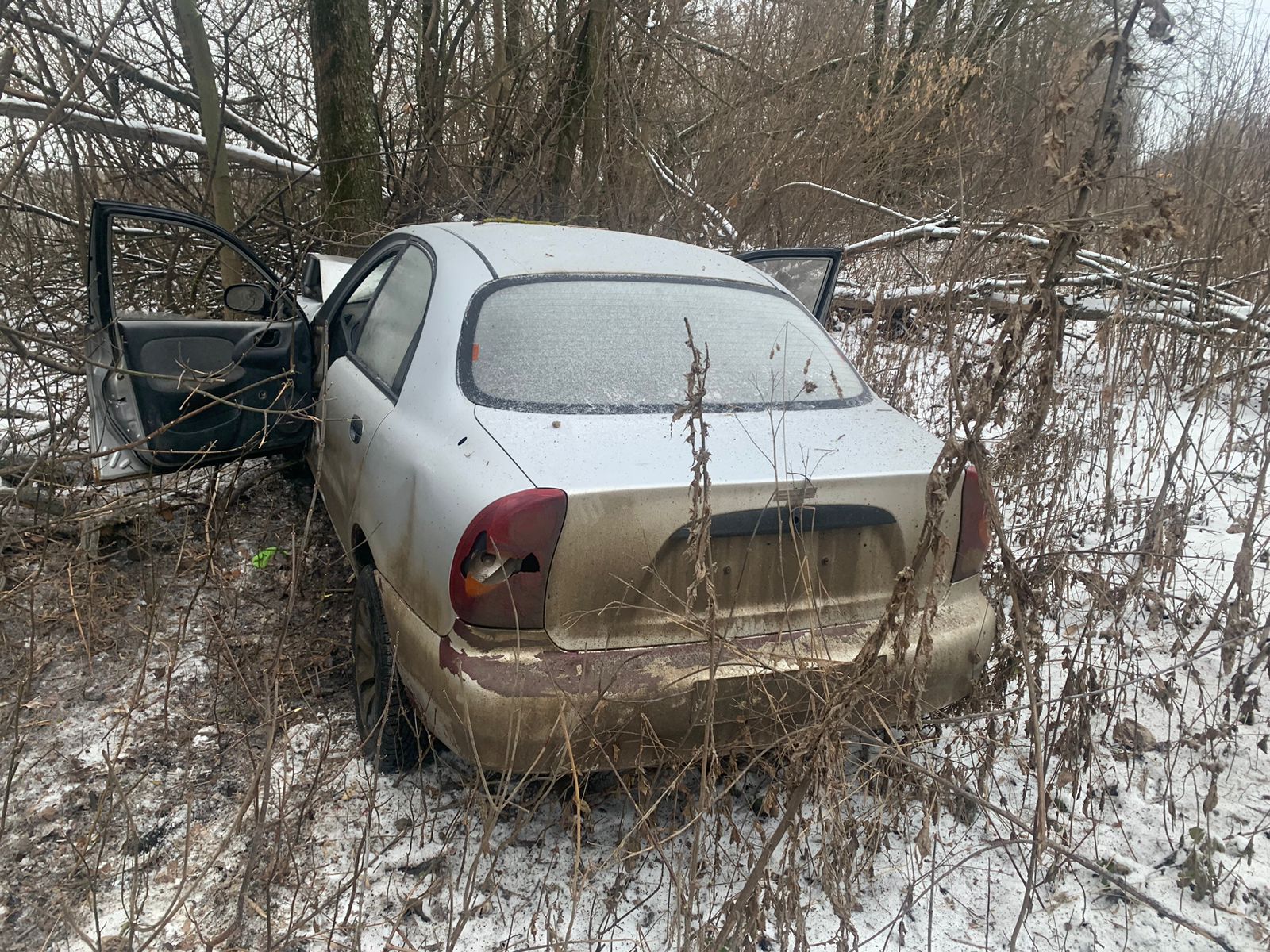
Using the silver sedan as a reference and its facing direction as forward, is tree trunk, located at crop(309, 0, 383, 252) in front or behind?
in front

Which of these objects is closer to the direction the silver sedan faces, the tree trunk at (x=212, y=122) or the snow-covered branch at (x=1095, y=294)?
the tree trunk

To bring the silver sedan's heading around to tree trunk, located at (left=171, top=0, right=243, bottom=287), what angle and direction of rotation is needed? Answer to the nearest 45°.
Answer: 0° — it already faces it

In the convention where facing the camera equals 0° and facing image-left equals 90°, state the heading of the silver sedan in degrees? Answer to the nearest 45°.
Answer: approximately 135°

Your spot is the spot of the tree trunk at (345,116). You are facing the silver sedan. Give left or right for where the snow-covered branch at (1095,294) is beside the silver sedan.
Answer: left

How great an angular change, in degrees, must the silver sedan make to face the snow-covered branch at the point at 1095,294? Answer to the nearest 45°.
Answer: approximately 90° to its right

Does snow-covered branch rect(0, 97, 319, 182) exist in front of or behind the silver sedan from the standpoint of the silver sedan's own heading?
in front

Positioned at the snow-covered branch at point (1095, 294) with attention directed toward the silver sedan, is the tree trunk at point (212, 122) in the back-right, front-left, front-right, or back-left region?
front-right

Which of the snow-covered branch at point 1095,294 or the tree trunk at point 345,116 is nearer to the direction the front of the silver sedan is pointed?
the tree trunk
